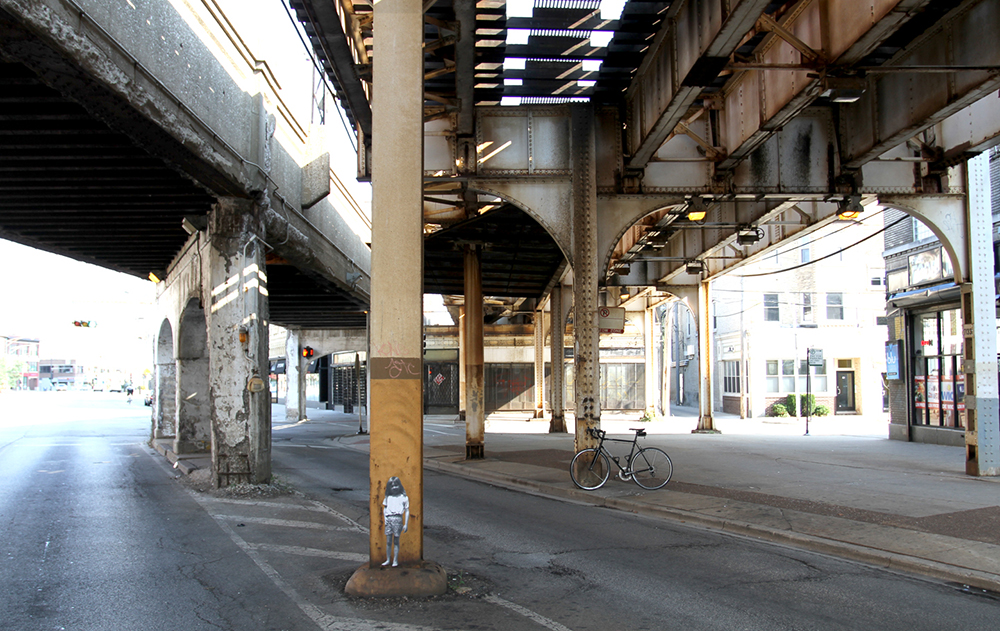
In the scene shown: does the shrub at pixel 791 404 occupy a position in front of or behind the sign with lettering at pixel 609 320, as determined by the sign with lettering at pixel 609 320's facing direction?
behind

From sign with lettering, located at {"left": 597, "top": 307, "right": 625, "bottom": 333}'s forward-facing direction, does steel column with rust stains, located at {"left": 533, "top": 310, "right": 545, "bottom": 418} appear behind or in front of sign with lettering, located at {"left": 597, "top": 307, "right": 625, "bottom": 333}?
behind

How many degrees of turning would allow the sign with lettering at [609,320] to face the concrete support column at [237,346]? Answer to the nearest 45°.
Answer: approximately 45° to its right

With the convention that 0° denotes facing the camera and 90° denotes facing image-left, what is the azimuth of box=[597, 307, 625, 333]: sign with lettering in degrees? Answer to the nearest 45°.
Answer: approximately 0°

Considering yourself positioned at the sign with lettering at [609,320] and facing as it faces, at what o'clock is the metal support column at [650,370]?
The metal support column is roughly at 6 o'clock from the sign with lettering.

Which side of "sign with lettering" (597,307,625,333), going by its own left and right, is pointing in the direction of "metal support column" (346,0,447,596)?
front

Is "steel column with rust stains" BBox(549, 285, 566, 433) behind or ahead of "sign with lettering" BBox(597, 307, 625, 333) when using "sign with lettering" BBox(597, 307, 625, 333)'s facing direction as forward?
behind
